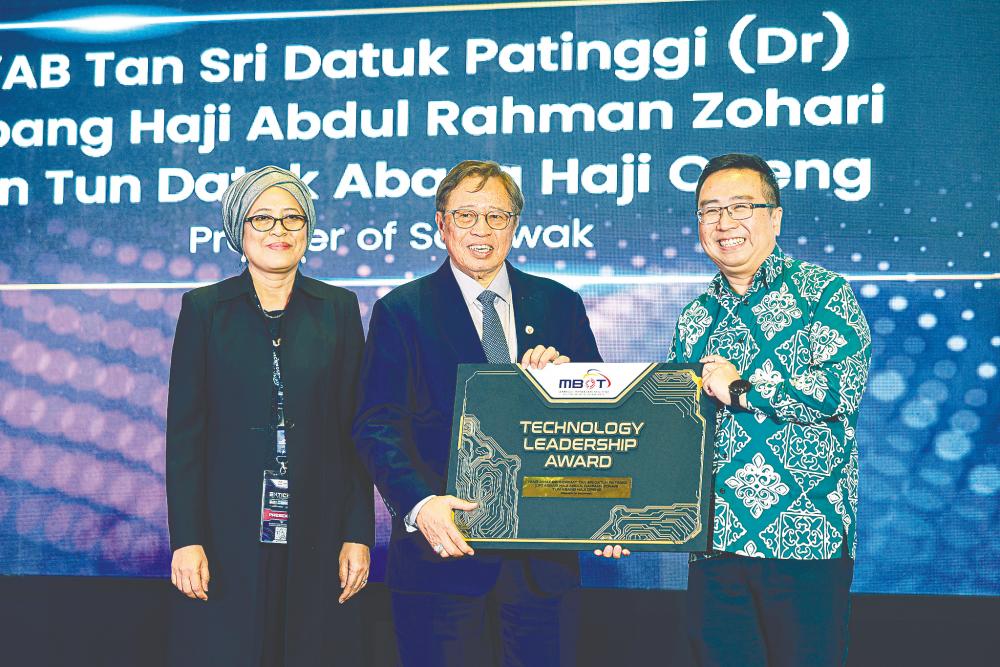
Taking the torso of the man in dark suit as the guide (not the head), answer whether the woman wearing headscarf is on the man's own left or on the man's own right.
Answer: on the man's own right

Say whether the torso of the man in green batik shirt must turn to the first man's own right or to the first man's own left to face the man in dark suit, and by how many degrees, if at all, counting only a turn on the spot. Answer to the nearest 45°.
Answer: approximately 45° to the first man's own right

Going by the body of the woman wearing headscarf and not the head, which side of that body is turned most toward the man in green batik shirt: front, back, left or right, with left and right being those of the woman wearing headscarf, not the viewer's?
left

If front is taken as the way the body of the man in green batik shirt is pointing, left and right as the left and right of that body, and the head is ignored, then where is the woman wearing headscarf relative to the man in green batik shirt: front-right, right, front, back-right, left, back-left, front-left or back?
front-right

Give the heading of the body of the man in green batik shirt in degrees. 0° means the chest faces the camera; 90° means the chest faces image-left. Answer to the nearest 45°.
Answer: approximately 45°

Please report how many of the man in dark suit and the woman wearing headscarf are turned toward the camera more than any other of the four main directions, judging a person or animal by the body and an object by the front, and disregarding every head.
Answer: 2

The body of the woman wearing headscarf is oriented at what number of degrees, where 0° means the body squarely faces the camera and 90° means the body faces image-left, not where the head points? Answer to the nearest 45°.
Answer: approximately 0°

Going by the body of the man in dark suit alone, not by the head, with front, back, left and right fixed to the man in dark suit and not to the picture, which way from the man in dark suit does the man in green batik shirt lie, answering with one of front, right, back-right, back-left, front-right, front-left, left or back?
left
